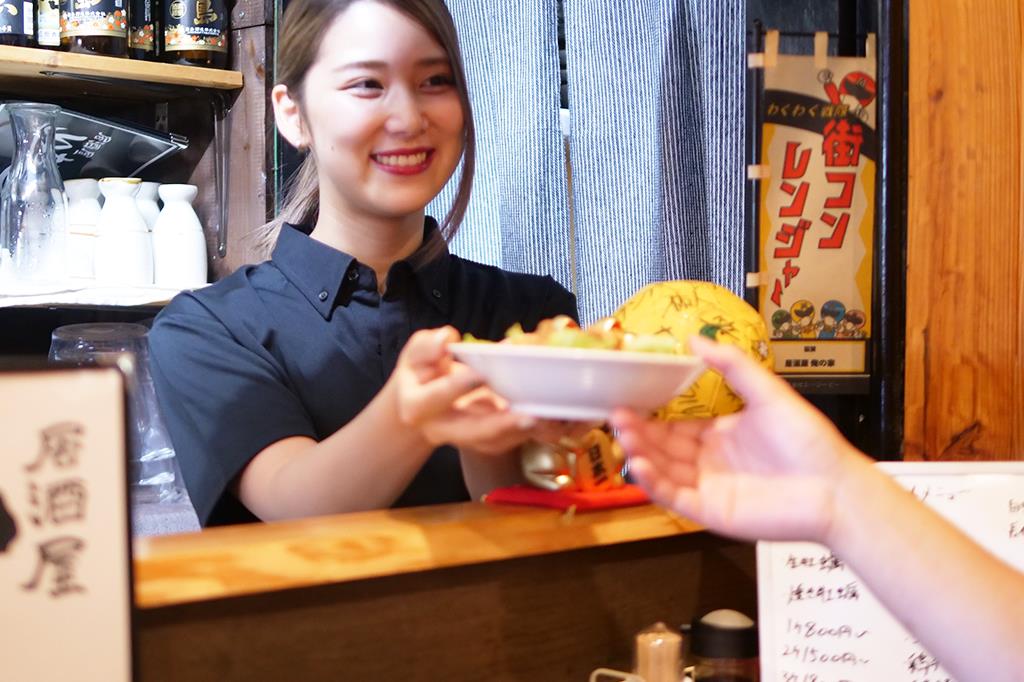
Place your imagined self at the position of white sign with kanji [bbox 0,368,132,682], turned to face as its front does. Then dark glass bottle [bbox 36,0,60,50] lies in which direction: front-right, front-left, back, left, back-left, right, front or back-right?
back

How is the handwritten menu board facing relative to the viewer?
toward the camera

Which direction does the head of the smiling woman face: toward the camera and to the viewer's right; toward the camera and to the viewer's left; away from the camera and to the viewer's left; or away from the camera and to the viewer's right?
toward the camera and to the viewer's right

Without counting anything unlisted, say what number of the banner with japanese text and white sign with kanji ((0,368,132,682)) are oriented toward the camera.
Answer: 2

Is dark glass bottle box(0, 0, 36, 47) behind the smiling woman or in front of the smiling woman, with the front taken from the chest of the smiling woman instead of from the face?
behind

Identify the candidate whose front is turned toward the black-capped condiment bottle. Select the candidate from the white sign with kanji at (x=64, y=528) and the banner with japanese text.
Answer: the banner with japanese text

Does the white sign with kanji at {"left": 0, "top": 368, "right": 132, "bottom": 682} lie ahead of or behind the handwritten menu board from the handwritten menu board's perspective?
ahead

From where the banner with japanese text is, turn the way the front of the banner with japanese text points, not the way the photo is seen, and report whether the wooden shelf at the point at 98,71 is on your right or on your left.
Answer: on your right
